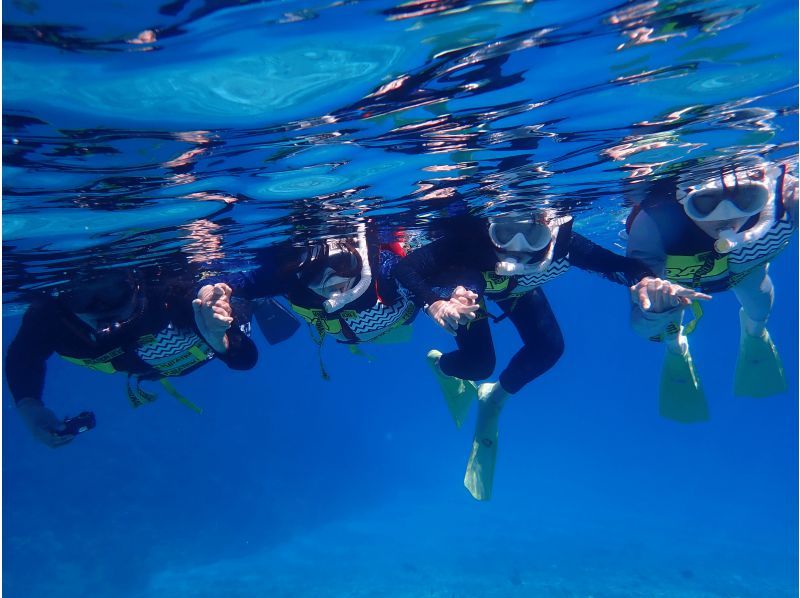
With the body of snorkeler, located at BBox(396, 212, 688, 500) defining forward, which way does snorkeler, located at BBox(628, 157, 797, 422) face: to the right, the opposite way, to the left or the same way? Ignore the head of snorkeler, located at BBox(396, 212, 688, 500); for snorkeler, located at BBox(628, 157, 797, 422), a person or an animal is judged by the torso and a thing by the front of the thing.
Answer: the same way

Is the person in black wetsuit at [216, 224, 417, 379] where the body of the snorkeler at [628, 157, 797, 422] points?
no

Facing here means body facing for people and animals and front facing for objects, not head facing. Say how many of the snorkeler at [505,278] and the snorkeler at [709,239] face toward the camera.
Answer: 2

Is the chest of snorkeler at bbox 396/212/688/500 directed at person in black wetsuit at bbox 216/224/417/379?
no

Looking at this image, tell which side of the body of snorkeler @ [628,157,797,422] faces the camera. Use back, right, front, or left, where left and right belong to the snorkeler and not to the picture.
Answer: front

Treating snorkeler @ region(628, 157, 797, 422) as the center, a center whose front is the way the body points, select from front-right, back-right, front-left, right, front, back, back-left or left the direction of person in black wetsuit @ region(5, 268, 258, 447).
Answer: front-right

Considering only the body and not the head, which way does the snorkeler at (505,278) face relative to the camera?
toward the camera

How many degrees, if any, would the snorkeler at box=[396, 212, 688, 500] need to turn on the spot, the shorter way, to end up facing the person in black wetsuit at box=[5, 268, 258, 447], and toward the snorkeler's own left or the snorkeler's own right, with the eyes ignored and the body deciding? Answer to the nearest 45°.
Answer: approximately 90° to the snorkeler's own right

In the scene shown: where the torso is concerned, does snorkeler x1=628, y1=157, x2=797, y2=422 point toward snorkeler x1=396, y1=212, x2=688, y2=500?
no

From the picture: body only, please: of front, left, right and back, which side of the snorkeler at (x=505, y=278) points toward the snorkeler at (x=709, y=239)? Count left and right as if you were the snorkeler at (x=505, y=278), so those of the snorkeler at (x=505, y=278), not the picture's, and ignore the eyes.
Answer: left
